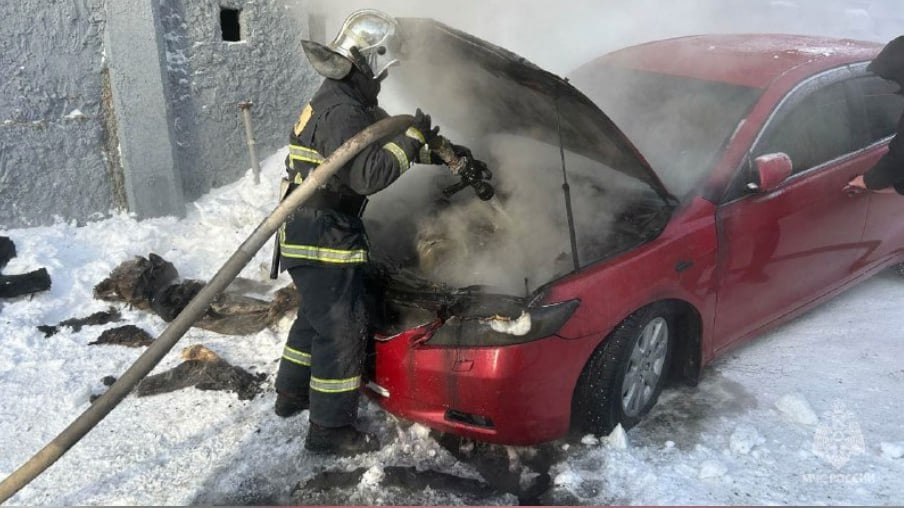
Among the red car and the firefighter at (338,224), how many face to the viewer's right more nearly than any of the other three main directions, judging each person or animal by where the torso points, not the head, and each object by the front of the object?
1

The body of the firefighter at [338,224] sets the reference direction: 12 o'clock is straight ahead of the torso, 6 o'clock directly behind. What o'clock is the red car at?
The red car is roughly at 12 o'clock from the firefighter.

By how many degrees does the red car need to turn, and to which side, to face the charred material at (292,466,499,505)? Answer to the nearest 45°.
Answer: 0° — it already faces it

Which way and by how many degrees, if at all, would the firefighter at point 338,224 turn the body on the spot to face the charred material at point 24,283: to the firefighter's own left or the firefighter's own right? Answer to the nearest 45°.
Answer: approximately 135° to the firefighter's own left

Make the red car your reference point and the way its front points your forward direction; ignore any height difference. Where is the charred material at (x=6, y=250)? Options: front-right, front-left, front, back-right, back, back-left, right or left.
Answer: front-right

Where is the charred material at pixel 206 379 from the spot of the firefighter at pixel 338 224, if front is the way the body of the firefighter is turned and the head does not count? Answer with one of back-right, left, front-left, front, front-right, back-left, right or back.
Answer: back-left

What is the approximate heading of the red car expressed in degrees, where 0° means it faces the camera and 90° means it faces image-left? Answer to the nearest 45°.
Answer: approximately 45°

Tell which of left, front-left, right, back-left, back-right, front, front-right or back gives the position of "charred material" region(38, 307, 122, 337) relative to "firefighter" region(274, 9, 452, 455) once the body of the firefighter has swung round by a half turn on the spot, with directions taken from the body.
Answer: front-right

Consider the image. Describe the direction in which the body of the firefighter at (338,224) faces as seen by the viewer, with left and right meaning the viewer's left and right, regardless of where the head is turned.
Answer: facing to the right of the viewer

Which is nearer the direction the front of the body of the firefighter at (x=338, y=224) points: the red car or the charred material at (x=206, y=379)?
the red car

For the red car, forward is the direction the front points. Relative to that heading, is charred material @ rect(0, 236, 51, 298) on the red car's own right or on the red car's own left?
on the red car's own right

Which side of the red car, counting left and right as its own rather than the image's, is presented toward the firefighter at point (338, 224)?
front
